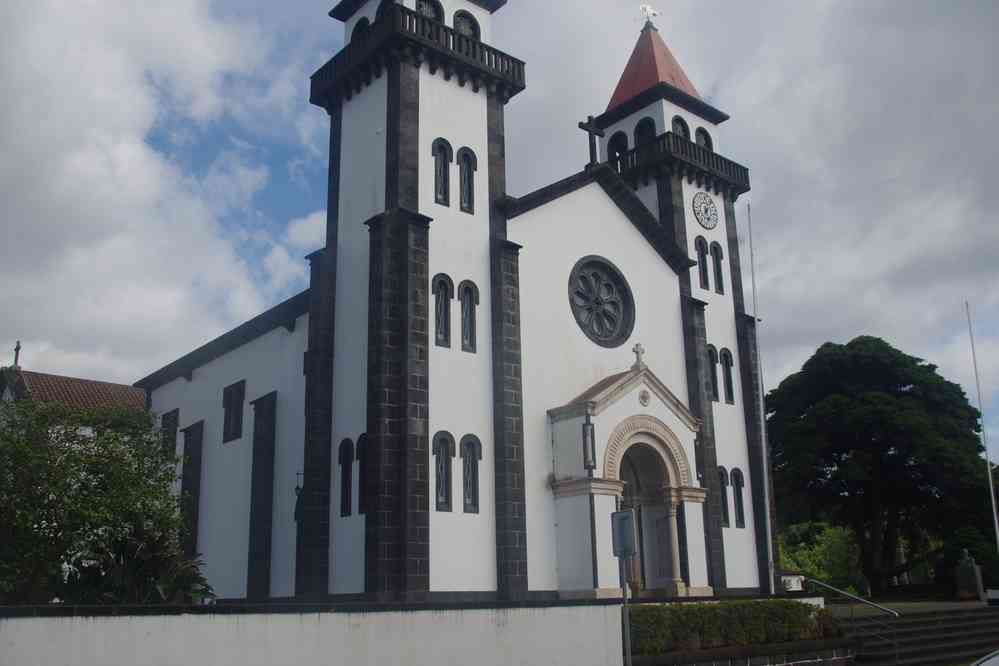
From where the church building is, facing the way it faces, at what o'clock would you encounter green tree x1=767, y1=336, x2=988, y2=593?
The green tree is roughly at 9 o'clock from the church building.

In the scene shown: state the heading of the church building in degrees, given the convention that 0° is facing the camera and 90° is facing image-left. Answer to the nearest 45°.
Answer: approximately 315°

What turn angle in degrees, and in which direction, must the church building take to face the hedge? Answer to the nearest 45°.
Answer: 0° — it already faces it

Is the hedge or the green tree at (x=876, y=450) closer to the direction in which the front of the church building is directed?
the hedge

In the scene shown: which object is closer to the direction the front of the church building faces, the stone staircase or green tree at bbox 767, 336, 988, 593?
the stone staircase

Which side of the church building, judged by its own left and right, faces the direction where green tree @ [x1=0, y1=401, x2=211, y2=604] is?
right

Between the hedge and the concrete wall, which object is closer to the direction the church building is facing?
the hedge

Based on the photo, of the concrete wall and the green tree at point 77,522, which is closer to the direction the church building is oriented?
the concrete wall

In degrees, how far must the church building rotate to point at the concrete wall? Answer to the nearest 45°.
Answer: approximately 45° to its right
